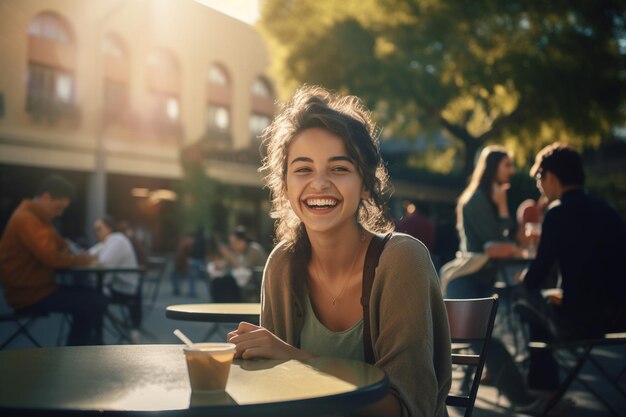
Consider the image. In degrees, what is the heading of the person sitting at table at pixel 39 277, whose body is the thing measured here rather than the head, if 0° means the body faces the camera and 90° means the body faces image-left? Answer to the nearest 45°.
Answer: approximately 270°

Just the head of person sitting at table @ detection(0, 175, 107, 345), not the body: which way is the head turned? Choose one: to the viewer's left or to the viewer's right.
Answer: to the viewer's right

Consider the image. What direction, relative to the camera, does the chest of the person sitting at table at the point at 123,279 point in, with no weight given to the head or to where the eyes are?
to the viewer's left

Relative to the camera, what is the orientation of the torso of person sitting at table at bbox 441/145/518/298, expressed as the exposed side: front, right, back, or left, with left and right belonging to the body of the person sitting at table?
right

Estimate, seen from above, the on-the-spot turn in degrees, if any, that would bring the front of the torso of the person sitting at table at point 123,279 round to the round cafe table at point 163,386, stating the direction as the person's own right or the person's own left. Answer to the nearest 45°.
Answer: approximately 90° to the person's own left

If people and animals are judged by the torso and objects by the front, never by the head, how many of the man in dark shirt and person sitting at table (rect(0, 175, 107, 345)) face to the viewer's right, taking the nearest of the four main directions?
1

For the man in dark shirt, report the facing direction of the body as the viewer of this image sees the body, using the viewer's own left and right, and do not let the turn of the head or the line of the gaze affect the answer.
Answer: facing away from the viewer and to the left of the viewer

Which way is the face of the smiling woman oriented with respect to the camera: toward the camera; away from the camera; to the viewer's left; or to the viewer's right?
toward the camera

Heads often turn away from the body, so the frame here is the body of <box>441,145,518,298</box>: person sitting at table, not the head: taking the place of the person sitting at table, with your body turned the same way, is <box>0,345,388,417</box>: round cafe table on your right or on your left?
on your right

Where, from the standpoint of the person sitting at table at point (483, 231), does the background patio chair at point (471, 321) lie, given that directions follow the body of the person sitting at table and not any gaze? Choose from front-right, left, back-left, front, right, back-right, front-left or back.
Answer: right

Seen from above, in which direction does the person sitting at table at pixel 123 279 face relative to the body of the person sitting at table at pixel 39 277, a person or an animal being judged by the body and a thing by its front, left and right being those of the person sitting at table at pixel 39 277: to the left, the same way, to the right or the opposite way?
the opposite way

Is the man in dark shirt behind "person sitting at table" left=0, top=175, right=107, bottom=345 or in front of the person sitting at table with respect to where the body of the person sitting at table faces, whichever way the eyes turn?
in front

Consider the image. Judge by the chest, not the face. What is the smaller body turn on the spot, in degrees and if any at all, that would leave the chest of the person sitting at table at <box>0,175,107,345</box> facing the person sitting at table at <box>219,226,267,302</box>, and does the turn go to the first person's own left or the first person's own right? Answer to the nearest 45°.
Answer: approximately 45° to the first person's own left

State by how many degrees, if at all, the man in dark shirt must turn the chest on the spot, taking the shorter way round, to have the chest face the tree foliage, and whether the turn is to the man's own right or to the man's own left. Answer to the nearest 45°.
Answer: approximately 45° to the man's own right

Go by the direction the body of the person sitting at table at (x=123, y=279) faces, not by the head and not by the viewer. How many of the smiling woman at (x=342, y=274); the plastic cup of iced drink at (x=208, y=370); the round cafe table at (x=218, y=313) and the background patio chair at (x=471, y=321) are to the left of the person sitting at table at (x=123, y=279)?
4

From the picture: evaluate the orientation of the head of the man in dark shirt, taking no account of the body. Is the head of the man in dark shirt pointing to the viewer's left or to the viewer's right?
to the viewer's left
